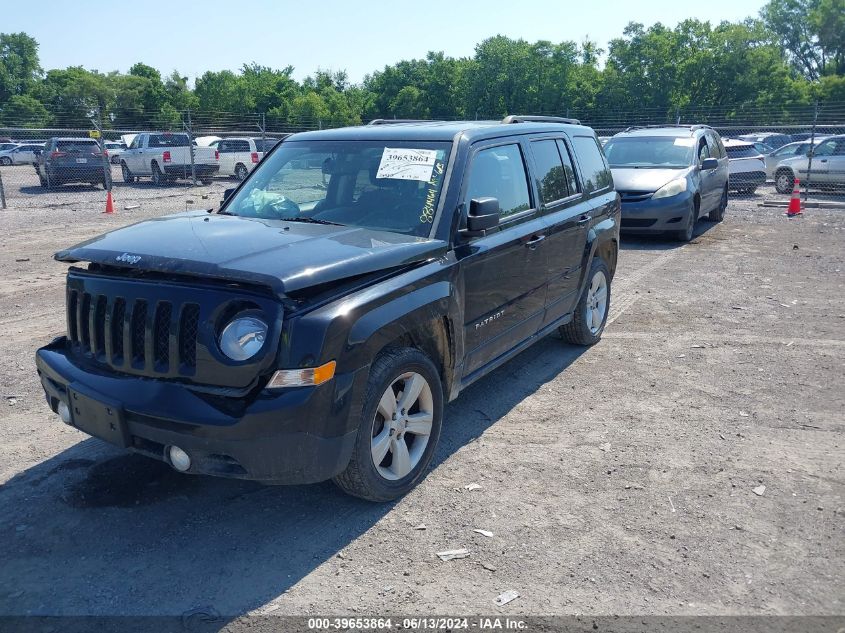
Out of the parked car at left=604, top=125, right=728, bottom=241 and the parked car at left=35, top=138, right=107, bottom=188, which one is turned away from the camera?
the parked car at left=35, top=138, right=107, bottom=188

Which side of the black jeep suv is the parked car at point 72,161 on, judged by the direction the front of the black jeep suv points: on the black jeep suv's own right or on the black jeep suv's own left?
on the black jeep suv's own right

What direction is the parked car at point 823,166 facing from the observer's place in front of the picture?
facing to the left of the viewer

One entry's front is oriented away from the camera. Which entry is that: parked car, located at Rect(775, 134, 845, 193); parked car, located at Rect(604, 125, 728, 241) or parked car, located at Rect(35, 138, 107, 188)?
parked car, located at Rect(35, 138, 107, 188)

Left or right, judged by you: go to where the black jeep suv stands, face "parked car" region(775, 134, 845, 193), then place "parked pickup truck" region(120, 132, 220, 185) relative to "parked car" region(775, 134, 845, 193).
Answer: left

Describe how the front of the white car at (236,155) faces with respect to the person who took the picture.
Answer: facing away from the viewer and to the left of the viewer

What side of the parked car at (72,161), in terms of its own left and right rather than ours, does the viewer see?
back

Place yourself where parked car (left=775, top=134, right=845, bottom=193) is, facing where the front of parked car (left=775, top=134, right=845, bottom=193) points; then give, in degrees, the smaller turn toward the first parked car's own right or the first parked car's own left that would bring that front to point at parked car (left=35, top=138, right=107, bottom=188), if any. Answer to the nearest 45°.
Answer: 0° — it already faces it
